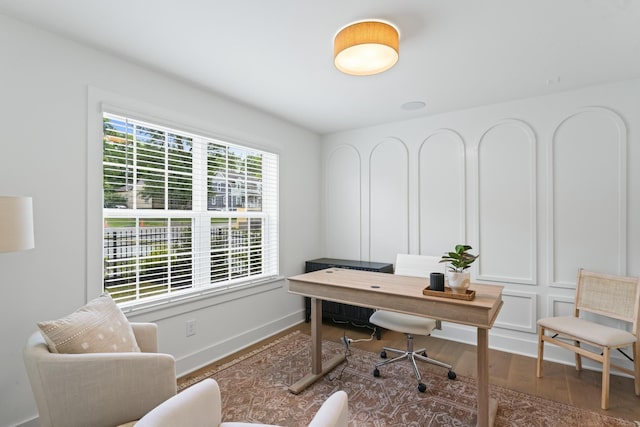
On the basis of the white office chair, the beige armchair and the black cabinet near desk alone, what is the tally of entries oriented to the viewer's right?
1

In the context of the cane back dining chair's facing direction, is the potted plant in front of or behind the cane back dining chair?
in front

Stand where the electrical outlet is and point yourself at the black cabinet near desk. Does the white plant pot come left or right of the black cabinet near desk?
right

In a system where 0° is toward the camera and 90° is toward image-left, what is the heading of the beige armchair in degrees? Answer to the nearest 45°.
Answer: approximately 270°

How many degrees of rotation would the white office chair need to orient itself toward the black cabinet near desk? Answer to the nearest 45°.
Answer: approximately 90° to its right
